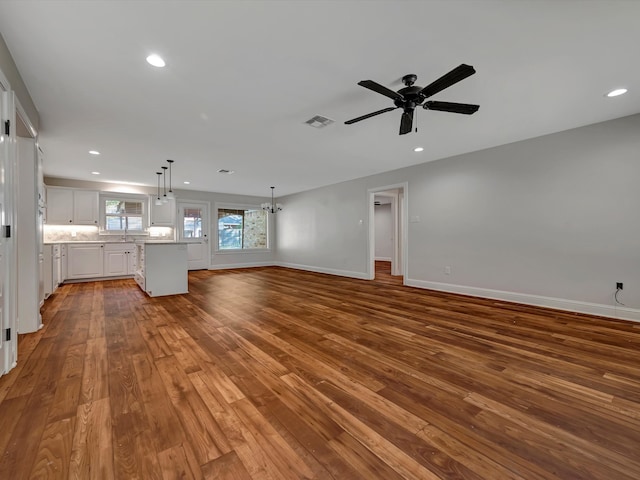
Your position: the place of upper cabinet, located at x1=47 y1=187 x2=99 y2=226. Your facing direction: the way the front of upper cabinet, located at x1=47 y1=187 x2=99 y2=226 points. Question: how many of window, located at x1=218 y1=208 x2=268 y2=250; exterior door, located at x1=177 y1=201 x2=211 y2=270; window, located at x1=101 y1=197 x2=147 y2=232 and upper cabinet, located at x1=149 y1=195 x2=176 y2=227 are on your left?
4

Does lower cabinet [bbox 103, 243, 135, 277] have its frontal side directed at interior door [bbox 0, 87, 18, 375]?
yes

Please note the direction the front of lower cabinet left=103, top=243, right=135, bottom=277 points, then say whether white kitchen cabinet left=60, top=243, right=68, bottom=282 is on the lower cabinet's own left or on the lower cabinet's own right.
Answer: on the lower cabinet's own right

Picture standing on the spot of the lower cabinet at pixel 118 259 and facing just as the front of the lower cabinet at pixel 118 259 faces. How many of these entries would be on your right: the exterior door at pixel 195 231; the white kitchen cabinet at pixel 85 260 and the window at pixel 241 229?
1

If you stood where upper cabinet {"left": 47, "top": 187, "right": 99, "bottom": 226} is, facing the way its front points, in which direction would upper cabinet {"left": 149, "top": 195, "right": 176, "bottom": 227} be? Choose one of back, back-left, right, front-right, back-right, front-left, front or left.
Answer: left

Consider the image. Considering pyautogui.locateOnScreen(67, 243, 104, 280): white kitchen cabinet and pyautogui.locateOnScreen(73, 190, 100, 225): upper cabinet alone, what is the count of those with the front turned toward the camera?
2

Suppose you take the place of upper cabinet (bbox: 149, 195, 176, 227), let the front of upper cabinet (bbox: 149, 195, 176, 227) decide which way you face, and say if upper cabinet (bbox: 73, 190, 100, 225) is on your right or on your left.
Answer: on your right
